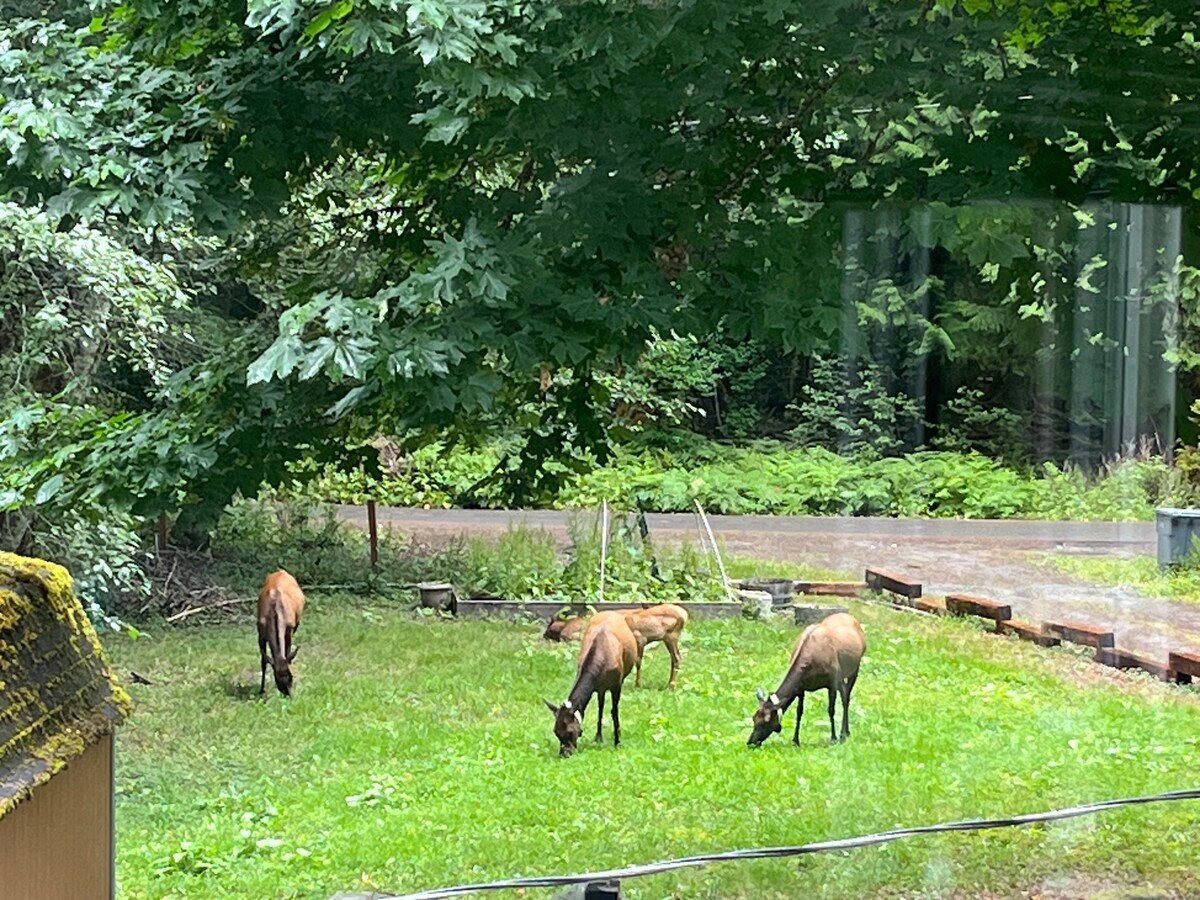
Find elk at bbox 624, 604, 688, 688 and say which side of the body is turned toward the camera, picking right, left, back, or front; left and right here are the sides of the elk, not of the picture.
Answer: left

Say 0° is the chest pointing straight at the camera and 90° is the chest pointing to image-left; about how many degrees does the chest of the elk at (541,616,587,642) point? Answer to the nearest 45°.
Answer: approximately 90°

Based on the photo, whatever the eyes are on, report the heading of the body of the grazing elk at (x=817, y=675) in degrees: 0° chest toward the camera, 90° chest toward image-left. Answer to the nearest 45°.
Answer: approximately 45°

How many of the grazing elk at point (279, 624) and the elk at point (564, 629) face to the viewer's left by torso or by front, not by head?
1
